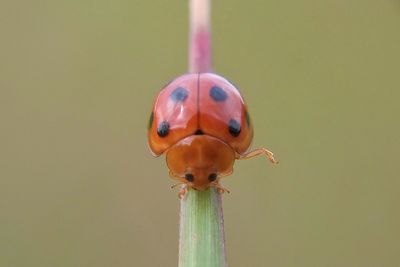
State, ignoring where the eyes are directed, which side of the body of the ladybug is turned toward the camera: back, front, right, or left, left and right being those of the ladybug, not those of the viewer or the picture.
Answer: front
